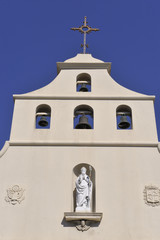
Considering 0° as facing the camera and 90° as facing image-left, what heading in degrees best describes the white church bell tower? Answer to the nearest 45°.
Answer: approximately 0°

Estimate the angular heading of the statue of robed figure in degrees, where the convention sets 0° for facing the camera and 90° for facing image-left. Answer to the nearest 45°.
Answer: approximately 0°
